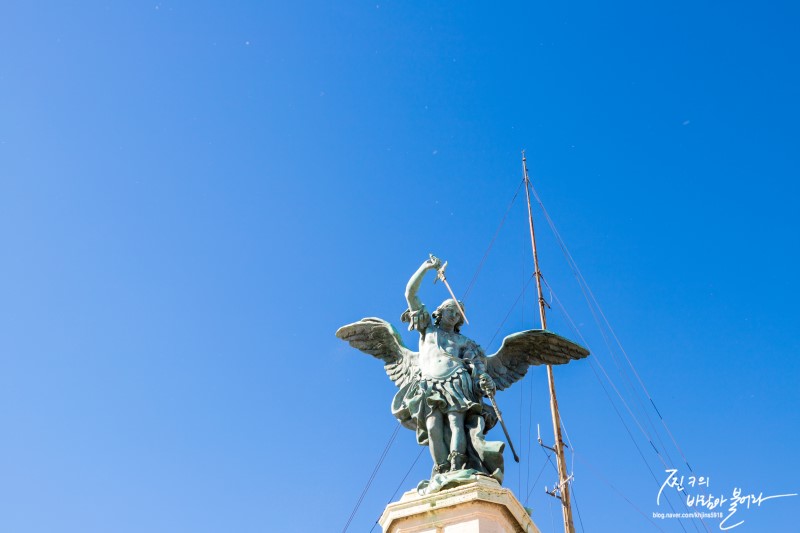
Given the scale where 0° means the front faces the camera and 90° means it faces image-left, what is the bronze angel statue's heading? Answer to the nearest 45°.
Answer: approximately 0°

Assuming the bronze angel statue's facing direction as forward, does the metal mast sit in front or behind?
behind
